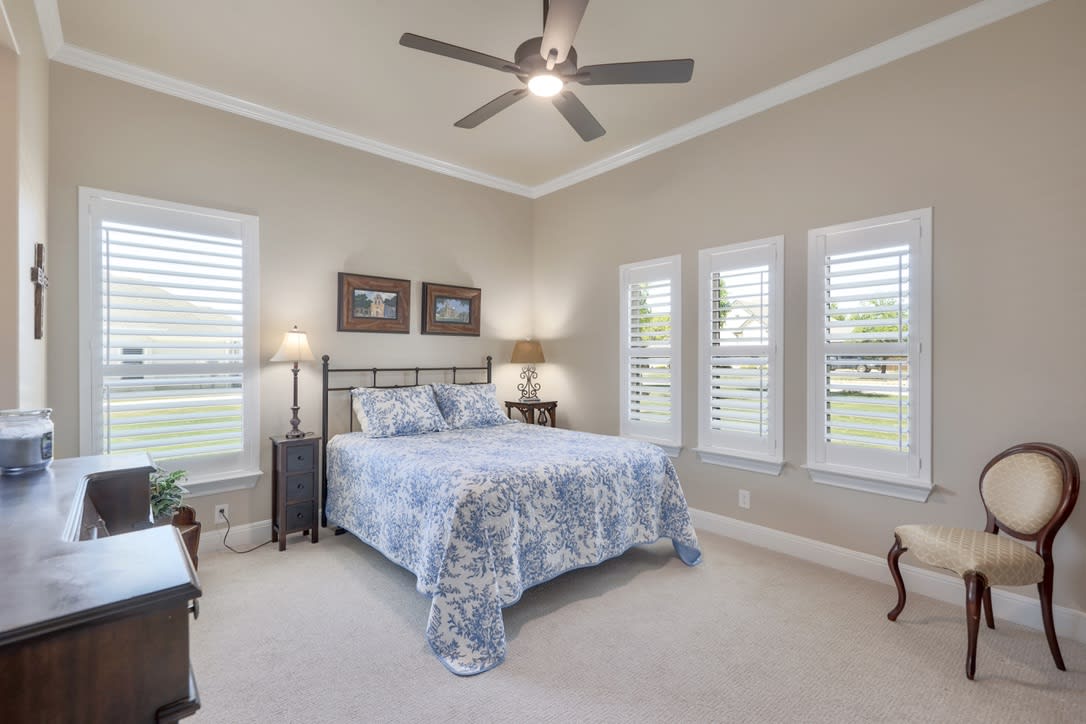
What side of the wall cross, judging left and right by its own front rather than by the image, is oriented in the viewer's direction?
right

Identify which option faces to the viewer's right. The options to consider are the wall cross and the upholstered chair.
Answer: the wall cross

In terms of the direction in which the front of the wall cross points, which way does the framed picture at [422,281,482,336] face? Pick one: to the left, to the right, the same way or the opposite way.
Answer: to the right

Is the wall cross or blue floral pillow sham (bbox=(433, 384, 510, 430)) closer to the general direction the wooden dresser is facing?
the blue floral pillow sham

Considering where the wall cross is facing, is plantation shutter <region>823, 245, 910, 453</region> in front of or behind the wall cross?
in front

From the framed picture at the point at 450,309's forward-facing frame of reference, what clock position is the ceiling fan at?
The ceiling fan is roughly at 1 o'clock from the framed picture.

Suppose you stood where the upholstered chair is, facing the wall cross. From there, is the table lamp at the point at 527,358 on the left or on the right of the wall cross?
right

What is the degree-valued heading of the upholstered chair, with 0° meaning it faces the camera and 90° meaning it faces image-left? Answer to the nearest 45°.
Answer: approximately 45°

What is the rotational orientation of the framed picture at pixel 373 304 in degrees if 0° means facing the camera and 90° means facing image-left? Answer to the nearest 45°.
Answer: approximately 315°

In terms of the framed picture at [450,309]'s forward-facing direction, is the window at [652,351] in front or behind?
in front

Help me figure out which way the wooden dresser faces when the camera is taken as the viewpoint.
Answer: facing to the right of the viewer

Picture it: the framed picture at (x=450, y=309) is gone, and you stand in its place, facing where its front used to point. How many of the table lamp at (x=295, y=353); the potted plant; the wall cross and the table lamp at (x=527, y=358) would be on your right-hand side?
3

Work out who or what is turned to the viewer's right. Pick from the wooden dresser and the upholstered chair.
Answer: the wooden dresser
